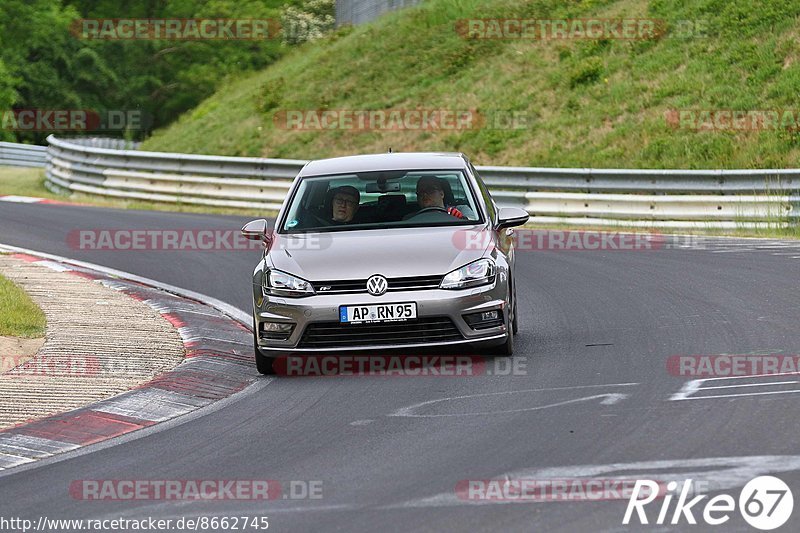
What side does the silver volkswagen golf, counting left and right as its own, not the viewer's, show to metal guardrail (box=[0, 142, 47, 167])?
back

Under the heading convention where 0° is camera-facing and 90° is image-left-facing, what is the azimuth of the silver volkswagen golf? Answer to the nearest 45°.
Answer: approximately 0°

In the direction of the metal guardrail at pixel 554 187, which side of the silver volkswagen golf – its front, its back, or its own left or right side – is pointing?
back
